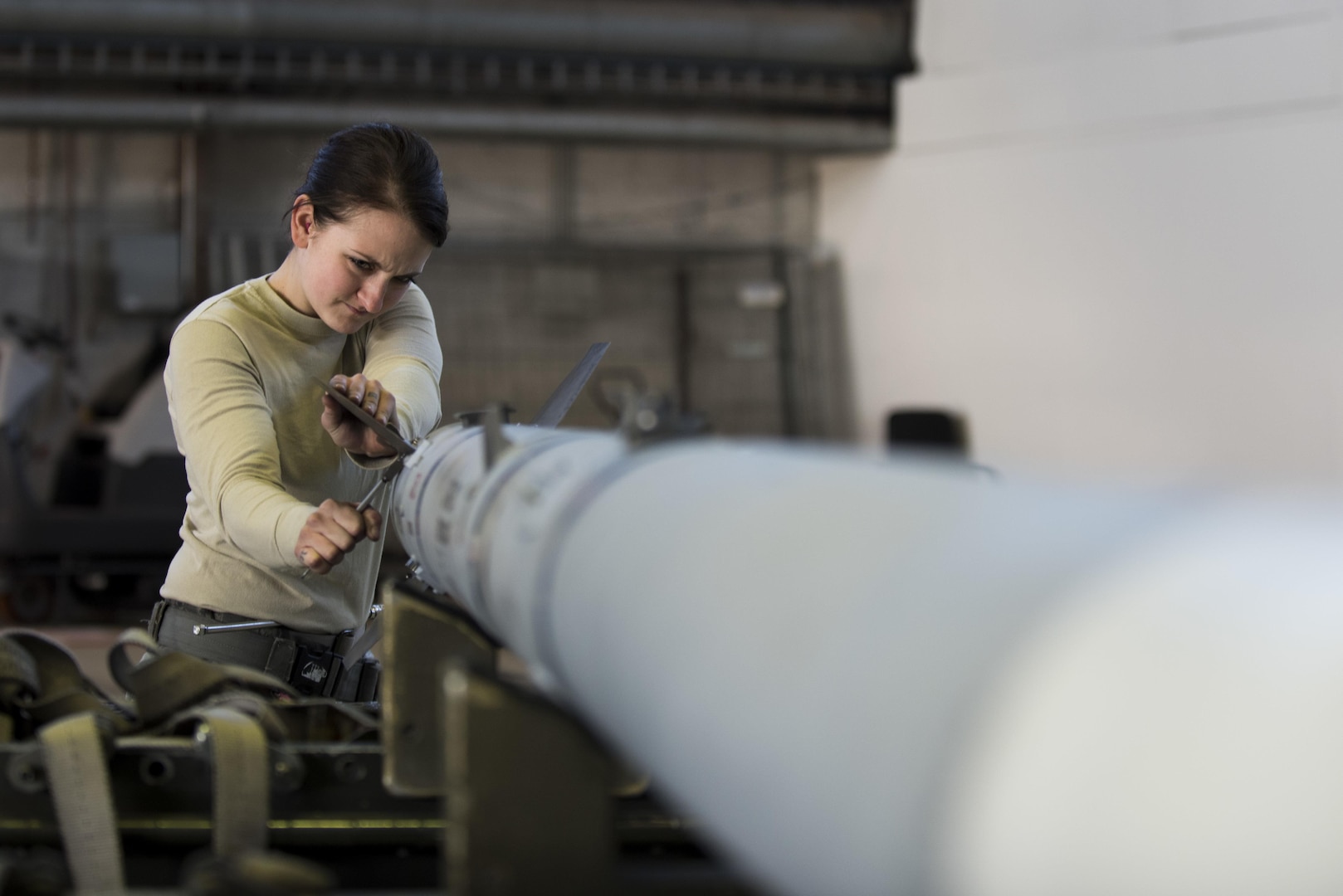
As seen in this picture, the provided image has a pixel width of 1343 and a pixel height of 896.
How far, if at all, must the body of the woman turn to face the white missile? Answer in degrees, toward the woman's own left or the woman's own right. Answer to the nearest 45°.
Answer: approximately 45° to the woman's own right

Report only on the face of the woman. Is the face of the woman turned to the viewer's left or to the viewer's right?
to the viewer's right

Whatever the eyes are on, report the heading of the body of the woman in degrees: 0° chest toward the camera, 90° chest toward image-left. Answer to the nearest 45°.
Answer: approximately 315°
